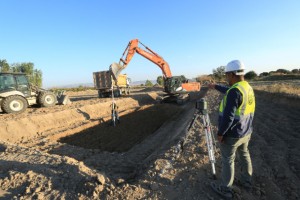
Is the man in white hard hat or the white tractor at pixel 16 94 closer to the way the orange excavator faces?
the white tractor

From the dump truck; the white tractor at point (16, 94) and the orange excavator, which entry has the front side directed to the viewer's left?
the orange excavator

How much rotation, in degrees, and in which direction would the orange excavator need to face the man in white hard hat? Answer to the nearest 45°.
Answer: approximately 90° to its left

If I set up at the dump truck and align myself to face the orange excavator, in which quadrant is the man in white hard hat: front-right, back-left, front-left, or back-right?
front-right

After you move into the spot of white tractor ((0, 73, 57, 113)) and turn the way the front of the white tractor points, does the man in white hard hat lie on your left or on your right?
on your right

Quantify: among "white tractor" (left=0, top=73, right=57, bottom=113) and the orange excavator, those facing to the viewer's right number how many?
1

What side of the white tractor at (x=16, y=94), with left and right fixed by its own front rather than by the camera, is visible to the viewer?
right

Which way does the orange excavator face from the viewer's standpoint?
to the viewer's left

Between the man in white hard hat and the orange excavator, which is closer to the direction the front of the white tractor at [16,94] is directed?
the orange excavator

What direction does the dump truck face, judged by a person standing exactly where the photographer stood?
facing away from the viewer and to the right of the viewer

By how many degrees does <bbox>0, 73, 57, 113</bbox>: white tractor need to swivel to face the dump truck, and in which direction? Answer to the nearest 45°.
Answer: approximately 45° to its left

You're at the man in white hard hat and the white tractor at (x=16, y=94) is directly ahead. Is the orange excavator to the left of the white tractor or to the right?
right

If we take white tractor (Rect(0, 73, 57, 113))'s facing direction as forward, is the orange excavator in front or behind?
in front
